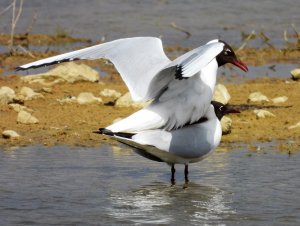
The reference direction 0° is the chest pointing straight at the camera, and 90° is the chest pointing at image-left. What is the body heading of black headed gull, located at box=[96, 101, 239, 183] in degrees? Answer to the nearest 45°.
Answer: approximately 270°

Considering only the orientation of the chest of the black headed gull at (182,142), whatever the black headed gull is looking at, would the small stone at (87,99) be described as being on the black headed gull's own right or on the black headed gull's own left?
on the black headed gull's own left

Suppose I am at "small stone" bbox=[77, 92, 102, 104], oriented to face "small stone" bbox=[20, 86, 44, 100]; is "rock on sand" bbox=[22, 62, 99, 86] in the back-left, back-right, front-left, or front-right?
front-right

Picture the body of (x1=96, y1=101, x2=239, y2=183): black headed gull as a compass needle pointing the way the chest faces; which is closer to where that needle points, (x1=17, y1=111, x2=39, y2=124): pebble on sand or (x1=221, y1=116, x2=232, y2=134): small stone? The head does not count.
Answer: the small stone

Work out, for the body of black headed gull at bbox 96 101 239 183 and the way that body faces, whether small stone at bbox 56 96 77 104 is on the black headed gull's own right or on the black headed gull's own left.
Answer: on the black headed gull's own left

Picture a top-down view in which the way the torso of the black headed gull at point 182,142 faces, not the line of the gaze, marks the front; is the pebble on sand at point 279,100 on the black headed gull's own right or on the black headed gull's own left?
on the black headed gull's own left

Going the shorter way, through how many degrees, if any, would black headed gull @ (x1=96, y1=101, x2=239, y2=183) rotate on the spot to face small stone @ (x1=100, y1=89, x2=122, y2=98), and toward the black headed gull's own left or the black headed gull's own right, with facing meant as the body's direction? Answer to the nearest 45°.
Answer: approximately 90° to the black headed gull's own left

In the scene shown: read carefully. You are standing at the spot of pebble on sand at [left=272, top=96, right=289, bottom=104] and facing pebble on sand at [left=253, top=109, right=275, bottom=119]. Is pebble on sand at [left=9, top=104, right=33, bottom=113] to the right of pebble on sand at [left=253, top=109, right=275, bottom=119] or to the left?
right

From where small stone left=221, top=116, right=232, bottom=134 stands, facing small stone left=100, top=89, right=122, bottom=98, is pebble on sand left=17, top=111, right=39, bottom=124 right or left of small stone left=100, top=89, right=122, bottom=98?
left

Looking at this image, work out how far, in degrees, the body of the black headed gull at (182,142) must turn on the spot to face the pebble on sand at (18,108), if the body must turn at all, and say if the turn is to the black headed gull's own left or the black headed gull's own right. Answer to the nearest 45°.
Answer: approximately 135° to the black headed gull's own left

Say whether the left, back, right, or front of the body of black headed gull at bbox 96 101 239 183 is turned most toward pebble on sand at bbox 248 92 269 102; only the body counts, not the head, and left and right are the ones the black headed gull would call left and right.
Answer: left
